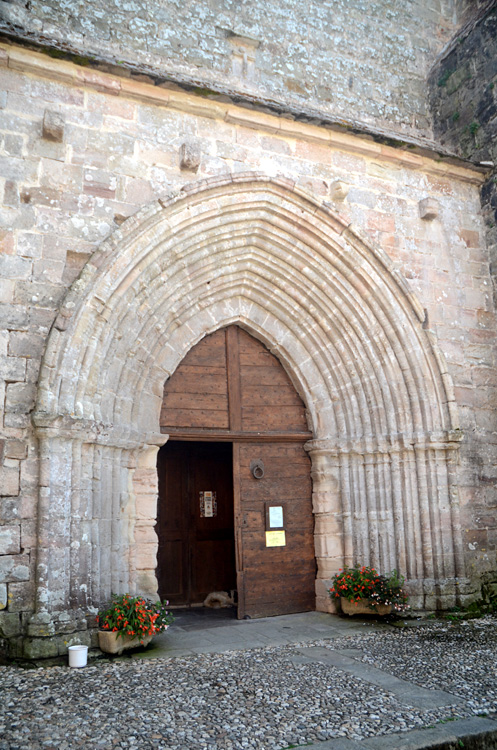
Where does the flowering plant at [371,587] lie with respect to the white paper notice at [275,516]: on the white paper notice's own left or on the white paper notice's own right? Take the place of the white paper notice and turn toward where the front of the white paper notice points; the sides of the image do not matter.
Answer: on the white paper notice's own left

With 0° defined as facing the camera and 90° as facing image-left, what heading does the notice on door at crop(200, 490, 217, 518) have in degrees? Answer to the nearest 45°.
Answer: approximately 0°

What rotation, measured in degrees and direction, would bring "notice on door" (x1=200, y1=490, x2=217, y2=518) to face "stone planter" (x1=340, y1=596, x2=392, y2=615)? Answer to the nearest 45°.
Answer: approximately 45° to its left

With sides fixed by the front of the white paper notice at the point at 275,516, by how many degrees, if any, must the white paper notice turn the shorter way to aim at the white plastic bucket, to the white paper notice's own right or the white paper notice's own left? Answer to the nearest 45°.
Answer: approximately 45° to the white paper notice's own right

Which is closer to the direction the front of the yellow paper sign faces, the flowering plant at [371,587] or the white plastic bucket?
the white plastic bucket
